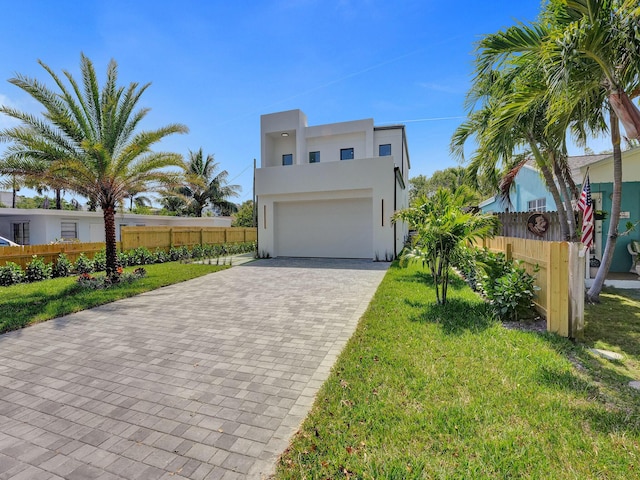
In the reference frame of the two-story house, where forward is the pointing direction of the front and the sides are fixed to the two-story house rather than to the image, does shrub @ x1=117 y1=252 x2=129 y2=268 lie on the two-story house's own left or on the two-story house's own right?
on the two-story house's own right

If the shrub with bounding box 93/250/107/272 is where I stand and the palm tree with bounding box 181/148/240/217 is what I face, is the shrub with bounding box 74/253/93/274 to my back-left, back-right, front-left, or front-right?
back-left

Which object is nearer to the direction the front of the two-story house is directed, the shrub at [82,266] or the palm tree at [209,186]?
the shrub

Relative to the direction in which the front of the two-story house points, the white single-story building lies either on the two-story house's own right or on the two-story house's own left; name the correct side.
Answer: on the two-story house's own right

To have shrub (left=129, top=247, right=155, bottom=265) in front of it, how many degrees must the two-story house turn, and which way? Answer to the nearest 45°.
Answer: approximately 90° to its right

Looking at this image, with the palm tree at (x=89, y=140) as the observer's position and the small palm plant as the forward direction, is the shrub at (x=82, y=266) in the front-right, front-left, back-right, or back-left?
back-left

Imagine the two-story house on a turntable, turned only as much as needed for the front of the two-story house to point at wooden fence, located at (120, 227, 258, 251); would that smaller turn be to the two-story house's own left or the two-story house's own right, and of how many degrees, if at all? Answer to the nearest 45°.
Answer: approximately 90° to the two-story house's own right

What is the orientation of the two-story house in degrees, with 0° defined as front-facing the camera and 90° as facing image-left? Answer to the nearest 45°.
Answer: approximately 0°
